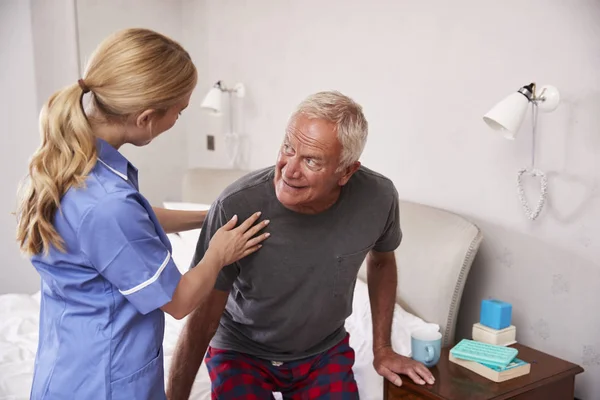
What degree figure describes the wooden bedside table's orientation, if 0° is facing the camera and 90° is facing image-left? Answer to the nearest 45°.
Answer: approximately 45°

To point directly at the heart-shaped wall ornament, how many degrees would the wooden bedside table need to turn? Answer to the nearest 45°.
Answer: approximately 135° to its right

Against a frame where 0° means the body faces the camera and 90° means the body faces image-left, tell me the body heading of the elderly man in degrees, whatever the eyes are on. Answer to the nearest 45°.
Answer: approximately 0°

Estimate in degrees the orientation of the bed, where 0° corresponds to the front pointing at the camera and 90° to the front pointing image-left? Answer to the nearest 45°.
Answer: approximately 45°

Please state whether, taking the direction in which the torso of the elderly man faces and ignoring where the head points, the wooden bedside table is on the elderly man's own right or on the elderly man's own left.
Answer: on the elderly man's own left
